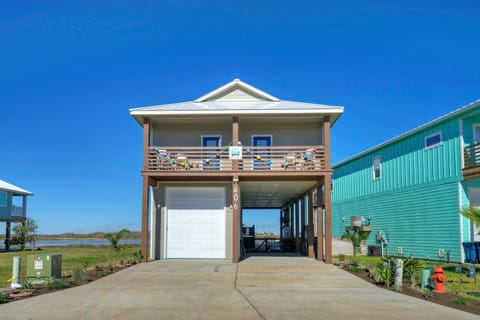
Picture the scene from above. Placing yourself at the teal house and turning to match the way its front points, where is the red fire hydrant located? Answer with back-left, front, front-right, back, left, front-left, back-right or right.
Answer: front-right

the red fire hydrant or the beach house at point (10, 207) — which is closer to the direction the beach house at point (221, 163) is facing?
the red fire hydrant

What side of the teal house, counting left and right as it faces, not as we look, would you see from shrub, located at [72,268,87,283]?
right

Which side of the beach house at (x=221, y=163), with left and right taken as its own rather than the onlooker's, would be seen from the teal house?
left

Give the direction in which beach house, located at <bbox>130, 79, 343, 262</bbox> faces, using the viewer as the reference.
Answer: facing the viewer

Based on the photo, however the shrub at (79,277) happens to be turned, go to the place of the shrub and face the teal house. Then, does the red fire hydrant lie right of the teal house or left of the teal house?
right

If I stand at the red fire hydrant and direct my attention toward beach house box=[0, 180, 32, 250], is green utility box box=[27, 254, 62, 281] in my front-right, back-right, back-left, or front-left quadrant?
front-left

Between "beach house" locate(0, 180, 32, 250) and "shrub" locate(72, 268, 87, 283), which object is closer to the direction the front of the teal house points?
the shrub

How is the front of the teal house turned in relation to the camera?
facing the viewer and to the right of the viewer

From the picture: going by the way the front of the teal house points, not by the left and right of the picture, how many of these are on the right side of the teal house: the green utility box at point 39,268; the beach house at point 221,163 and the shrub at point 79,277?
3

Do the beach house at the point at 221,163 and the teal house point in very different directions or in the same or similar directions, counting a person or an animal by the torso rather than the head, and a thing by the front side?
same or similar directions

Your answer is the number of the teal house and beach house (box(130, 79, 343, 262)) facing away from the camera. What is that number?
0

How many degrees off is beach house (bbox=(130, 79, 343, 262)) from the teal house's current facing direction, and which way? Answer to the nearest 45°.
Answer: approximately 90° to its right
